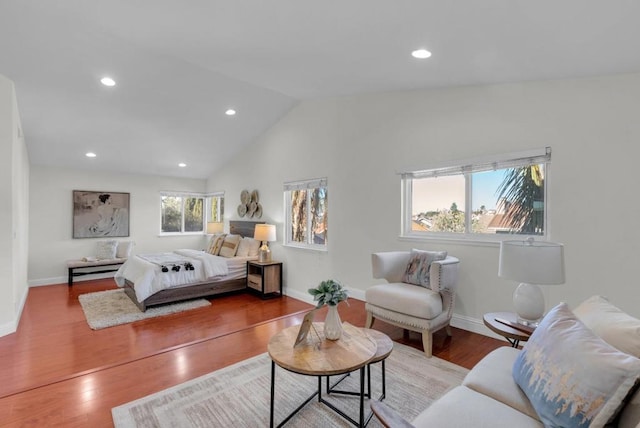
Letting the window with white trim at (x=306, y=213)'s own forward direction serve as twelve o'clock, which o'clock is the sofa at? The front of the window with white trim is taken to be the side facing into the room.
The sofa is roughly at 10 o'clock from the window with white trim.

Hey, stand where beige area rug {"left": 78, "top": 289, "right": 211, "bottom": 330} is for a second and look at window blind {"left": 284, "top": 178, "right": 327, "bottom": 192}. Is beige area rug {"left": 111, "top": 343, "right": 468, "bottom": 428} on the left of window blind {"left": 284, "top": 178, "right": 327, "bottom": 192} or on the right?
right

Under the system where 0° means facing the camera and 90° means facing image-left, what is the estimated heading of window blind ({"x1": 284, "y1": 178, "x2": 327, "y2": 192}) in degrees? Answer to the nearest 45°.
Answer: approximately 45°

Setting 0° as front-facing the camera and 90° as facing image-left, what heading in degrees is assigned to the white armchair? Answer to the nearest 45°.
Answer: approximately 45°

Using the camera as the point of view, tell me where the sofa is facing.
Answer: facing away from the viewer and to the left of the viewer

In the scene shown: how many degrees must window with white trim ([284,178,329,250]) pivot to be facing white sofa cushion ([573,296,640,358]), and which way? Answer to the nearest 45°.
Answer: approximately 45° to its left
